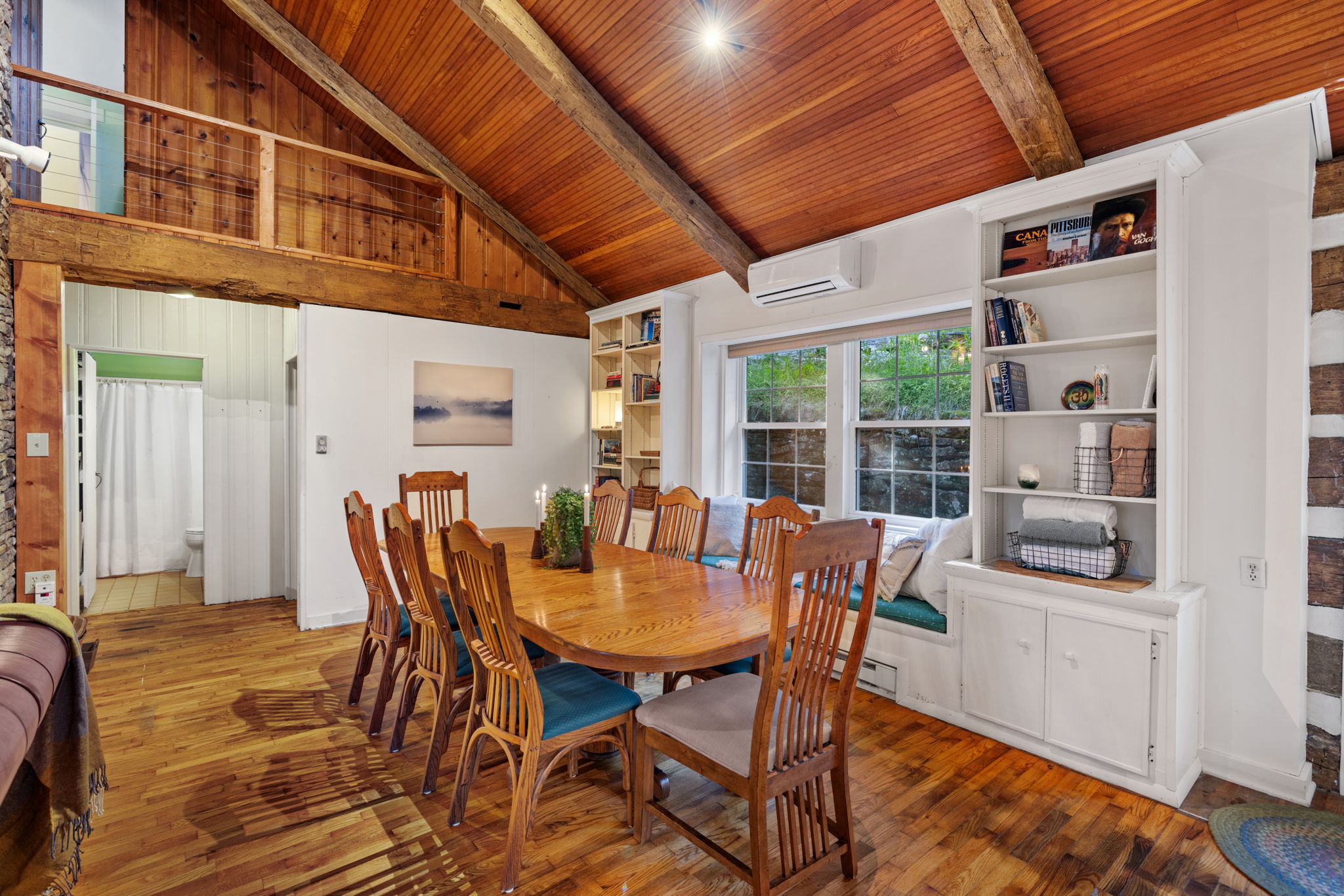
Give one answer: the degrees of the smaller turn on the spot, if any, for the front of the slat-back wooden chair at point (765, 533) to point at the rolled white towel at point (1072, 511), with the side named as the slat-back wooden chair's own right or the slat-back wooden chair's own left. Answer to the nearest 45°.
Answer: approximately 135° to the slat-back wooden chair's own left

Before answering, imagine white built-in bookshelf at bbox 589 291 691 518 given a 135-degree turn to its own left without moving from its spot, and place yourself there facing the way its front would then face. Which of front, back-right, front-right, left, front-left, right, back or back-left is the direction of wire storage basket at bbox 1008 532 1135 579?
front-right

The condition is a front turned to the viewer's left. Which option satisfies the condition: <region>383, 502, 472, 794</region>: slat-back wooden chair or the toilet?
the toilet

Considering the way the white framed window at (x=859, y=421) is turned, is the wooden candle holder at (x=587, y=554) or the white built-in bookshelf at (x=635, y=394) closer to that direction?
the wooden candle holder

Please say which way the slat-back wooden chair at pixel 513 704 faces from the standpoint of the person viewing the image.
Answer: facing away from the viewer and to the right of the viewer

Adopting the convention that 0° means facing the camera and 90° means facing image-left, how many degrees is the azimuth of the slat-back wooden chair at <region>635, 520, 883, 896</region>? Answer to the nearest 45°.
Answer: approximately 135°

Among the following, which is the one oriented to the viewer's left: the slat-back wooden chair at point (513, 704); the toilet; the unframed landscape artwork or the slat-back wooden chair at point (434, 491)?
the toilet
